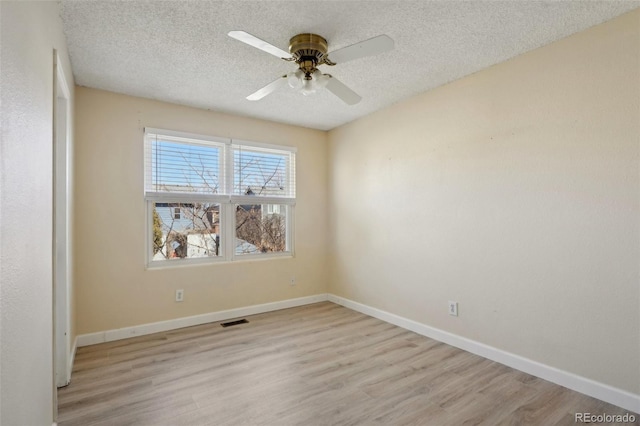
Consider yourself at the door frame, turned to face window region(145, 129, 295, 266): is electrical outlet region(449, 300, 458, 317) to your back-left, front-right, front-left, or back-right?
front-right

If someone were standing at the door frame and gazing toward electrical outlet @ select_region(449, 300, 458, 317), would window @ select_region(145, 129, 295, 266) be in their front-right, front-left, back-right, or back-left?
front-left

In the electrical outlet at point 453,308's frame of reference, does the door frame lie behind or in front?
in front

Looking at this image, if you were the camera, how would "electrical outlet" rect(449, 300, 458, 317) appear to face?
facing the viewer and to the left of the viewer

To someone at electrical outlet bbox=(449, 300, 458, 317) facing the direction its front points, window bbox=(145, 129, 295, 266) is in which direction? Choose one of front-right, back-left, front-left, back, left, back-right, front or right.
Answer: front-right

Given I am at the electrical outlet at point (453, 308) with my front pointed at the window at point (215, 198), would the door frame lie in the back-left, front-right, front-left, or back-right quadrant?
front-left
